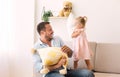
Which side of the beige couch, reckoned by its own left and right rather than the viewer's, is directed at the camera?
front

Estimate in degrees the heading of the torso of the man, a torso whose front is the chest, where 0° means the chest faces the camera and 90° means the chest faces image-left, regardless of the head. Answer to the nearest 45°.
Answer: approximately 315°

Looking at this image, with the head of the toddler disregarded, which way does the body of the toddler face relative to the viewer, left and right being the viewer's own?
facing the viewer and to the left of the viewer

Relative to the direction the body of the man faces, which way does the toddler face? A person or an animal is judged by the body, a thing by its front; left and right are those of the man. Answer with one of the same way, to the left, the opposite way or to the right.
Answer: to the right
